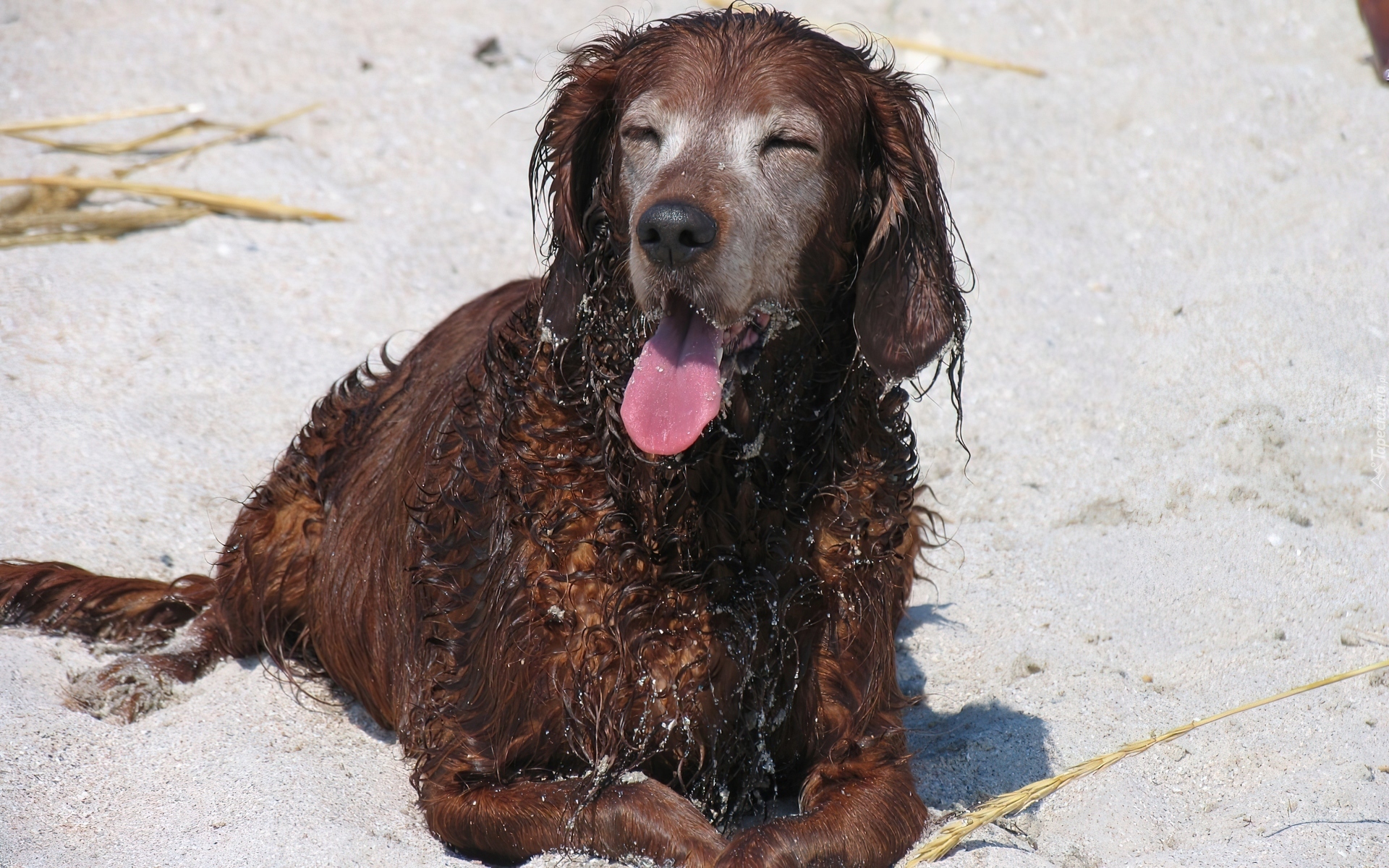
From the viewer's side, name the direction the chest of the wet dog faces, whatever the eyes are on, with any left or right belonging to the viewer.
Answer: facing the viewer and to the right of the viewer

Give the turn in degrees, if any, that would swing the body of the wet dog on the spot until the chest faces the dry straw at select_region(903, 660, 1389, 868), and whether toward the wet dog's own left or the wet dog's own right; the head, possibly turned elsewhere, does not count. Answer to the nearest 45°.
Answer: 0° — it already faces it

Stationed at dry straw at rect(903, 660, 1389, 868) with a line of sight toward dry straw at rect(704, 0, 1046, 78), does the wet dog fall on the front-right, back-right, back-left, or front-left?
front-left

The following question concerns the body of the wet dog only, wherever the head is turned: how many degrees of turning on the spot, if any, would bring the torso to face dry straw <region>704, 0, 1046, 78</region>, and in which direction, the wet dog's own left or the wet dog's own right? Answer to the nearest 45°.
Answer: approximately 135° to the wet dog's own left

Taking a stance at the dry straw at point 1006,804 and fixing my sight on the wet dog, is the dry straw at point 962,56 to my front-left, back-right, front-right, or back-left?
front-right
